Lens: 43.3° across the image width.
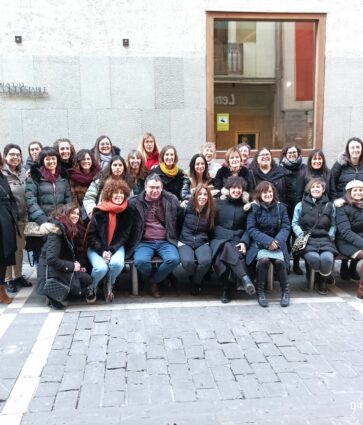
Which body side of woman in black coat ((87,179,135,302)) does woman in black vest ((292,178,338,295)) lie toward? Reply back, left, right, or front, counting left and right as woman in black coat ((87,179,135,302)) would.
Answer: left

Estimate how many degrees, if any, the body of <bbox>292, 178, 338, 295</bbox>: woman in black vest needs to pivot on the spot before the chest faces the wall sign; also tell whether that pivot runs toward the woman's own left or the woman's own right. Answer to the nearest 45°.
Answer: approximately 90° to the woman's own right

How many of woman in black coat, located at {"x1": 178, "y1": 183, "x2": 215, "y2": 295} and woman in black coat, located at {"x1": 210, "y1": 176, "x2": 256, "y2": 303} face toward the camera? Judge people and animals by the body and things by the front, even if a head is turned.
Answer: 2

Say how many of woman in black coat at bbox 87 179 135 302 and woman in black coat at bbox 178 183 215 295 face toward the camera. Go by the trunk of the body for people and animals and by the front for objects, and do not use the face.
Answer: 2

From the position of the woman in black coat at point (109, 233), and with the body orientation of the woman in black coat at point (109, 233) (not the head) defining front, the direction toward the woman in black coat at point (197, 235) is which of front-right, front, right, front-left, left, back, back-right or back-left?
left

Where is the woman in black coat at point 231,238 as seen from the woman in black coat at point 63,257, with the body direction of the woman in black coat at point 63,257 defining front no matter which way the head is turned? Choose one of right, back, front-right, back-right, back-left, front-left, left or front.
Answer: front-left
